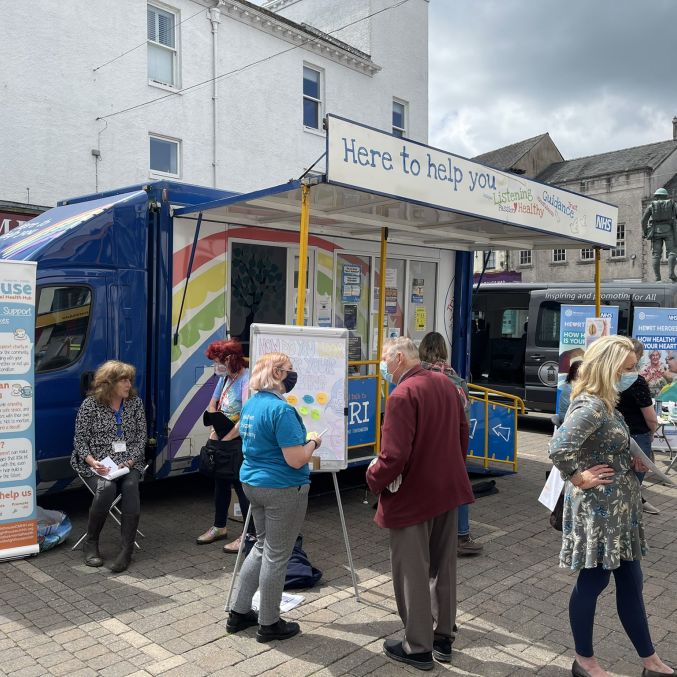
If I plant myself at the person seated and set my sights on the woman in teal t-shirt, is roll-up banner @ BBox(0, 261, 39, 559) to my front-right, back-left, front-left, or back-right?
back-right

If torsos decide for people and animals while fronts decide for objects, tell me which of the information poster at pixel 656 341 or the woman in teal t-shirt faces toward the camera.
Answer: the information poster

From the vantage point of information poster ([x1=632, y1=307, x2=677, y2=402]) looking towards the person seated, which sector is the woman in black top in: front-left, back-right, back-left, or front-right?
front-left

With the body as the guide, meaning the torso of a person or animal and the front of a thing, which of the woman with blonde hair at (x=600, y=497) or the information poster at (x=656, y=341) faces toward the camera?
the information poster

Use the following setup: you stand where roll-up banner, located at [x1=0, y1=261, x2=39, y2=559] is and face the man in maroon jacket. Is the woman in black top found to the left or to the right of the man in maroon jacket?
left

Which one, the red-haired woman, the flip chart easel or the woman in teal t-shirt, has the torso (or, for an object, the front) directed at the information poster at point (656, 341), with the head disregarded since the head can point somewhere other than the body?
the woman in teal t-shirt

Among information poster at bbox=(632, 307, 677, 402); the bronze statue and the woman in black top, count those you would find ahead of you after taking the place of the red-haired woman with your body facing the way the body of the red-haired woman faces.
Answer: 0

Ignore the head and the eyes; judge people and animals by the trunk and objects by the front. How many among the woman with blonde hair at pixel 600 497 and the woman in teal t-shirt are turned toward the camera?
0

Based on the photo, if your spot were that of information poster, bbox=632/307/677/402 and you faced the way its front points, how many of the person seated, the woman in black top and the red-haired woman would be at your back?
0

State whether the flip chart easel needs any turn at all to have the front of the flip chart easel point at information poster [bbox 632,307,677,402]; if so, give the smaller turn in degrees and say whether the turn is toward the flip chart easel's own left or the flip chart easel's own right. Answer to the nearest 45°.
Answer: approximately 135° to the flip chart easel's own left

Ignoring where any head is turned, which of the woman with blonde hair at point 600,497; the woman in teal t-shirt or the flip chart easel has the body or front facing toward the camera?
the flip chart easel

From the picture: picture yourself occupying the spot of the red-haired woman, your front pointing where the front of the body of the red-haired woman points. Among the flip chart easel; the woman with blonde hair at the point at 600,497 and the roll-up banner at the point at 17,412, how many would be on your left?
2

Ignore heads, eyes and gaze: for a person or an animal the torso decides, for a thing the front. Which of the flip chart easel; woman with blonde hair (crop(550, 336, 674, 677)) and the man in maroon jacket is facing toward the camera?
the flip chart easel

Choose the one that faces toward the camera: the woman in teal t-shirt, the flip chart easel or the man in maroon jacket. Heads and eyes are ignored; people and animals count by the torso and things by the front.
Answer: the flip chart easel

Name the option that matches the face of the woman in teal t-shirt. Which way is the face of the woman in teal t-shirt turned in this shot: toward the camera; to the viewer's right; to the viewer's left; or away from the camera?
to the viewer's right

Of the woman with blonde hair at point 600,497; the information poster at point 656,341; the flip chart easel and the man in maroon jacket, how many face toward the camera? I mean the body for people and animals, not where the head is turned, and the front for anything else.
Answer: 2

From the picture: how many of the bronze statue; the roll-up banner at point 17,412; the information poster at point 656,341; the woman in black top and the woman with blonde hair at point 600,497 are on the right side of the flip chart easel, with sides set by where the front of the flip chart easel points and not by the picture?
1
